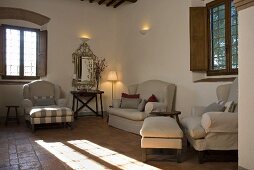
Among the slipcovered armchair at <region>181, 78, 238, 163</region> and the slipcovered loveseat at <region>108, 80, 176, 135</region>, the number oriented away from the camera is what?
0

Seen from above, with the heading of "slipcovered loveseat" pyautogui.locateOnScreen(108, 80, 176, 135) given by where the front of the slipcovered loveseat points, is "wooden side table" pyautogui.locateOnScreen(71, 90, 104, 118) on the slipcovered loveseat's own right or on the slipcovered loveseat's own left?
on the slipcovered loveseat's own right

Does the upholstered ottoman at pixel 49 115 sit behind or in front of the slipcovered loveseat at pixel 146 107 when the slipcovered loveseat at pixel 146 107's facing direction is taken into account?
in front

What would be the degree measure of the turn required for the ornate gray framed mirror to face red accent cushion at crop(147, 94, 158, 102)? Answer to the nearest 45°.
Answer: approximately 45° to its left

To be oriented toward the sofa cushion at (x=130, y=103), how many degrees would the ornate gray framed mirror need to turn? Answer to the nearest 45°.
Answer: approximately 45° to its left

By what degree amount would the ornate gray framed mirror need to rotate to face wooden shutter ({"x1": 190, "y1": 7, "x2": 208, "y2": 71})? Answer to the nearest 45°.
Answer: approximately 45° to its left

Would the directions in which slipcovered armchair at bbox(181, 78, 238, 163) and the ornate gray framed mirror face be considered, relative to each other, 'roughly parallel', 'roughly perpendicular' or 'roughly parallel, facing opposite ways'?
roughly perpendicular

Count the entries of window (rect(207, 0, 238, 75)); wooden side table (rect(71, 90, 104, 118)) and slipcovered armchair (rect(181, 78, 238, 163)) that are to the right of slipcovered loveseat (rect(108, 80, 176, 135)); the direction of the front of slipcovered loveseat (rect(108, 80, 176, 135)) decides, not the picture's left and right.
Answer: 1

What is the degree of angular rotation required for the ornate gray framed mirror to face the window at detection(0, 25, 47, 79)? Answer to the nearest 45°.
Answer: approximately 90° to its right

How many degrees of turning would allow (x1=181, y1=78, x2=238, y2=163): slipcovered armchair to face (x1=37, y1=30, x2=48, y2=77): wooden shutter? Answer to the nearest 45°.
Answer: approximately 90° to its right

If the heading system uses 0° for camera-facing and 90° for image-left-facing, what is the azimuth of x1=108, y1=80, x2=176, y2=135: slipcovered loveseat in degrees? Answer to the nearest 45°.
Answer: approximately 45°
